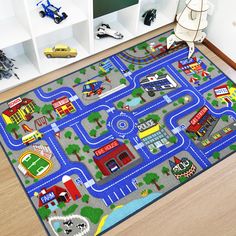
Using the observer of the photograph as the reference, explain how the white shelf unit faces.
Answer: facing the viewer and to the right of the viewer

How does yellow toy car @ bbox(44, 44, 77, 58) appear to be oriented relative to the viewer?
to the viewer's left

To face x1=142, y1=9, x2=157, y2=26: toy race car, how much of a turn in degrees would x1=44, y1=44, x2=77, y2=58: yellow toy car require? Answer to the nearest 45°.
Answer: approximately 180°

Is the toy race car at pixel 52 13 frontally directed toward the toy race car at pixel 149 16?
no
